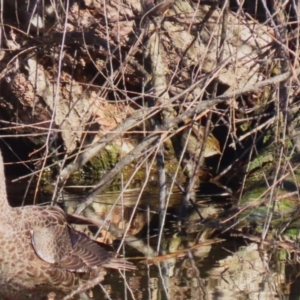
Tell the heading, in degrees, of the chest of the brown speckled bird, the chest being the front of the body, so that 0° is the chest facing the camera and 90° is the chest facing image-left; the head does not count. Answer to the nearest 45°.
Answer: approximately 90°
